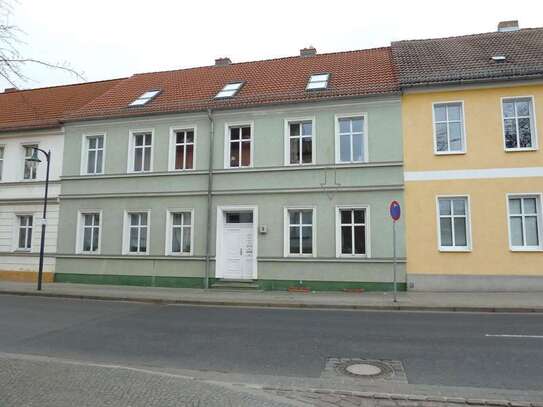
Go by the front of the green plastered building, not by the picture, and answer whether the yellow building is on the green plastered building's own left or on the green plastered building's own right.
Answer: on the green plastered building's own left

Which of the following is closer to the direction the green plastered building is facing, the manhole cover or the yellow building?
the manhole cover

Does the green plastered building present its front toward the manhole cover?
yes

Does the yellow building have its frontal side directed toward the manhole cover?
yes

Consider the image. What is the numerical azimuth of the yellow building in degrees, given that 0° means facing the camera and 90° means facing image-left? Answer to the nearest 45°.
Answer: approximately 0°

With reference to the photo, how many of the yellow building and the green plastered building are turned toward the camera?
2

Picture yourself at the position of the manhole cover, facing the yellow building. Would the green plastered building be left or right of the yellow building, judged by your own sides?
left

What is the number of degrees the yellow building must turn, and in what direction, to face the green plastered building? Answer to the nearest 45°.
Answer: approximately 90° to its right
